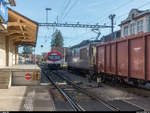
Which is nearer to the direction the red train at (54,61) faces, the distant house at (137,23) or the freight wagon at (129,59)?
the freight wagon

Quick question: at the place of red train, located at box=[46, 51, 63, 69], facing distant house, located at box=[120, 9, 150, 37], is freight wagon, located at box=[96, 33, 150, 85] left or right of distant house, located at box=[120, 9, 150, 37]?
right

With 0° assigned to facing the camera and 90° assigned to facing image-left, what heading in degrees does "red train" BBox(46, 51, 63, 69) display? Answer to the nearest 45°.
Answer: approximately 0°

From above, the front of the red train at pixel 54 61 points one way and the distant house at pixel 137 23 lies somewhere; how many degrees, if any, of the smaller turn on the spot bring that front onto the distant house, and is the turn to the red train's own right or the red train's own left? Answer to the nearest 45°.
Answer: approximately 45° to the red train's own left

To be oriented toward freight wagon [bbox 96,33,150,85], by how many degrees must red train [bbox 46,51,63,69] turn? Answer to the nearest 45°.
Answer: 0° — it already faces it
